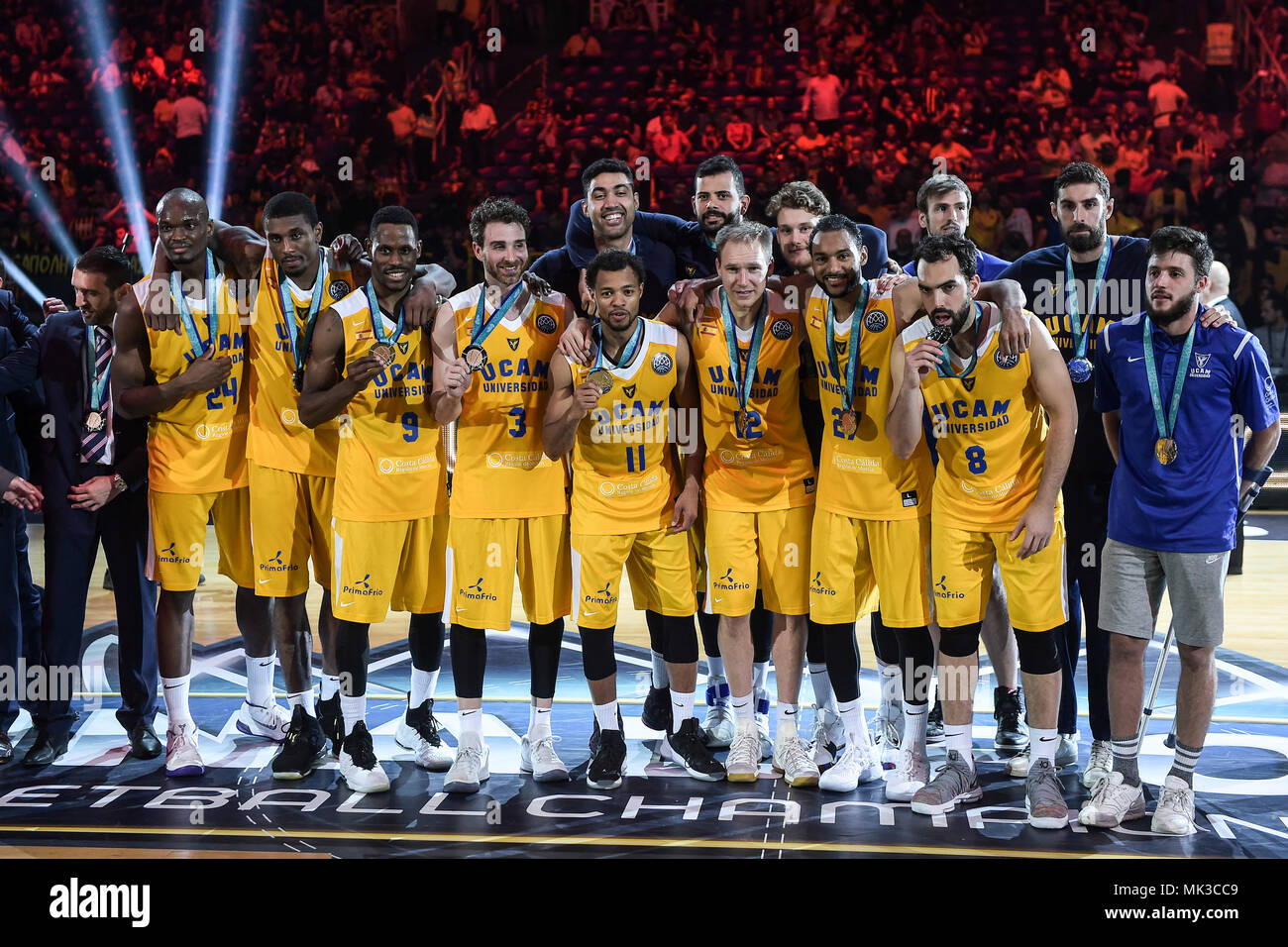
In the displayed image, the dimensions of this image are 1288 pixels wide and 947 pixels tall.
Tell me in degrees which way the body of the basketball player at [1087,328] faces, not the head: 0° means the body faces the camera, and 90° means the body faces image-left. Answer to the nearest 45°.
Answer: approximately 0°

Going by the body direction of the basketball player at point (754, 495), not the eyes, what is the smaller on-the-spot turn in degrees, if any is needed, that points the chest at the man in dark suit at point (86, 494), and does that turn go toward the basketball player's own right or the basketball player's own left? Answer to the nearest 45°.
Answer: approximately 90° to the basketball player's own right

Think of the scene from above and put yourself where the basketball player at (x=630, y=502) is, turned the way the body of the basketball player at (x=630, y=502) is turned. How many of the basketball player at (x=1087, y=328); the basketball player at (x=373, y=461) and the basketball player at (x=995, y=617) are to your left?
2

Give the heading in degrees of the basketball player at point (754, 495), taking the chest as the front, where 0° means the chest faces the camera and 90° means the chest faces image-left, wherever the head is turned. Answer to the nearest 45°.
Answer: approximately 0°

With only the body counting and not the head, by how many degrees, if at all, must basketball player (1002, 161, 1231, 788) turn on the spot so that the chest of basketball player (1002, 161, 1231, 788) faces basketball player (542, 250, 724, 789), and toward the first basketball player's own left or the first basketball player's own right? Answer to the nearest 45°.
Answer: approximately 45° to the first basketball player's own right

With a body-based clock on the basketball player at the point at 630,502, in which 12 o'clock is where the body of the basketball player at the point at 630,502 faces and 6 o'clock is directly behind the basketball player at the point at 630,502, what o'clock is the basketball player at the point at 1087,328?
the basketball player at the point at 1087,328 is roughly at 9 o'clock from the basketball player at the point at 630,502.
